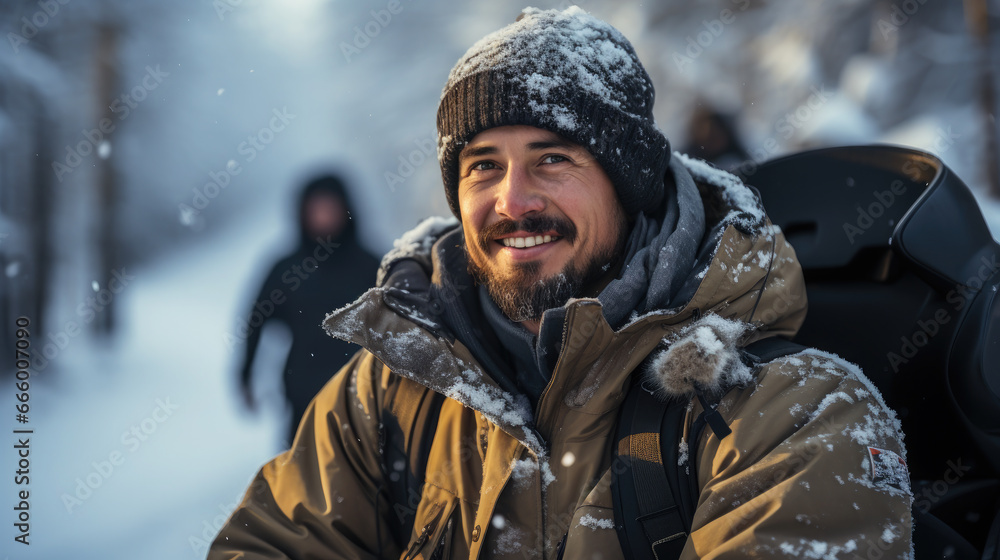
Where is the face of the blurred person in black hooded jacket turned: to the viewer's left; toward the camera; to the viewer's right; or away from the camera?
toward the camera

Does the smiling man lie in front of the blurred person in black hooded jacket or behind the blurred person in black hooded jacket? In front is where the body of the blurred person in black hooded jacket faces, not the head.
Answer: in front

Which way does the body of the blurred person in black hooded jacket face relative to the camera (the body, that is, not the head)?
toward the camera

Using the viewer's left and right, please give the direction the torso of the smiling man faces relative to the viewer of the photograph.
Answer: facing the viewer and to the left of the viewer

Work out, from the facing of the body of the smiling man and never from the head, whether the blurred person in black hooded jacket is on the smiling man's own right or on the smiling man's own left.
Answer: on the smiling man's own right

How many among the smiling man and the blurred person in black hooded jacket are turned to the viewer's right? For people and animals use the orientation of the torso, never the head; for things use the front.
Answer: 0
